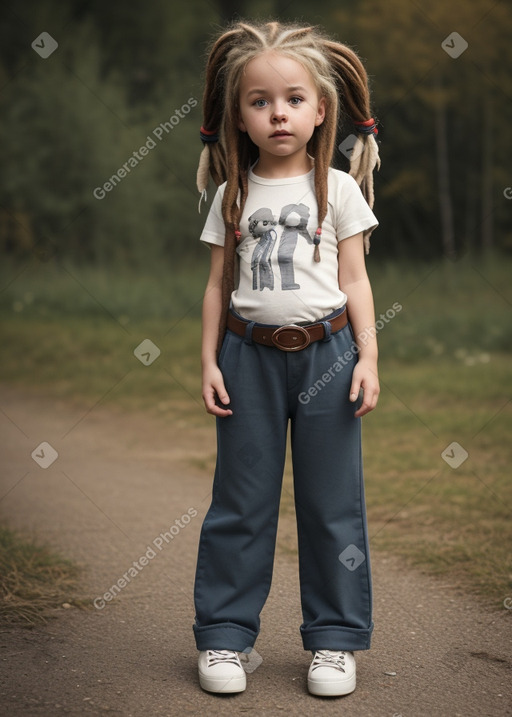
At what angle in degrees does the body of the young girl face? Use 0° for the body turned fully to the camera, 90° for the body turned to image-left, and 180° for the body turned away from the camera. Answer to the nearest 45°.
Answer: approximately 0°
